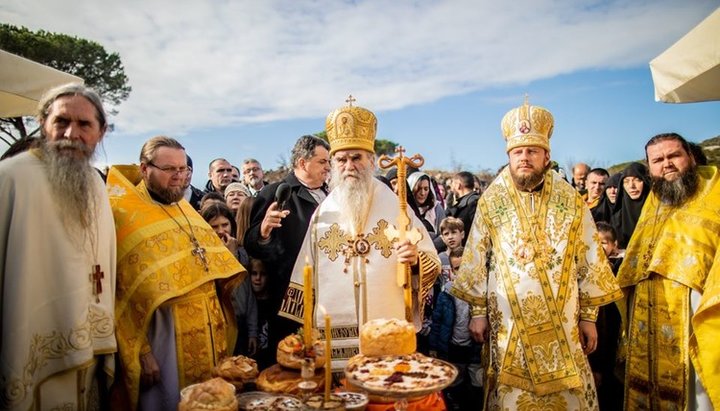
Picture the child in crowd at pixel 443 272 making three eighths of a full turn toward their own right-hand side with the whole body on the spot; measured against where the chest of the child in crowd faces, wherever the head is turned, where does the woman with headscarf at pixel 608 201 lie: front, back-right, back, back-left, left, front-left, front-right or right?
right

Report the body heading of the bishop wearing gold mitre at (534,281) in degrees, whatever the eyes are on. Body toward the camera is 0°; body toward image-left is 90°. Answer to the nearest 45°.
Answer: approximately 0°

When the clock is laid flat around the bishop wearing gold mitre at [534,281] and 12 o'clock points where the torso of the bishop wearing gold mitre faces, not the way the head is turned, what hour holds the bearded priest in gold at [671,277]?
The bearded priest in gold is roughly at 8 o'clock from the bishop wearing gold mitre.

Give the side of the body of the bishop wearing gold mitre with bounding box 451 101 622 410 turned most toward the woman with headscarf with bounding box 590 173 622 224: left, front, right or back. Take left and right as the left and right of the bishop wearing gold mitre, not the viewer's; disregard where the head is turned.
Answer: back

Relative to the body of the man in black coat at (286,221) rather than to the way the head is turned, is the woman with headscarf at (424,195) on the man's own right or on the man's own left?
on the man's own left

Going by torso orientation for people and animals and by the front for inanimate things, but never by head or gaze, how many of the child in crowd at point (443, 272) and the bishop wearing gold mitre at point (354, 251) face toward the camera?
2
